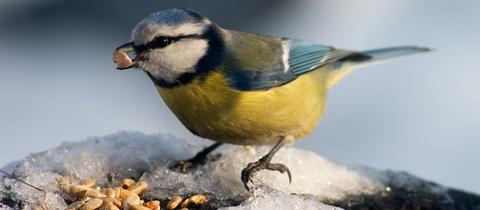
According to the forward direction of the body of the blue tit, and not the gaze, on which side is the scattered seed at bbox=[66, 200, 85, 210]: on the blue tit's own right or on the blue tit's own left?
on the blue tit's own left

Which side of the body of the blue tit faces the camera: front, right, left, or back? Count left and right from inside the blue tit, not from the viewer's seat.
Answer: left

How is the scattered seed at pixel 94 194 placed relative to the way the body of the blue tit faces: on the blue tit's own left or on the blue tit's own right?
on the blue tit's own left

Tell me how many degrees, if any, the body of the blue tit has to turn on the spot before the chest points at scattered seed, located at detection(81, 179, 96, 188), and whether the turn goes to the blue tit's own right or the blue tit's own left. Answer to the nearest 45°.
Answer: approximately 45° to the blue tit's own left

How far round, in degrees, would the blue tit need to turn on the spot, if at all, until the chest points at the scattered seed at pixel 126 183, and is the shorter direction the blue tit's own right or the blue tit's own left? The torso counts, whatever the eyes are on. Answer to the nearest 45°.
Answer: approximately 45° to the blue tit's own left
